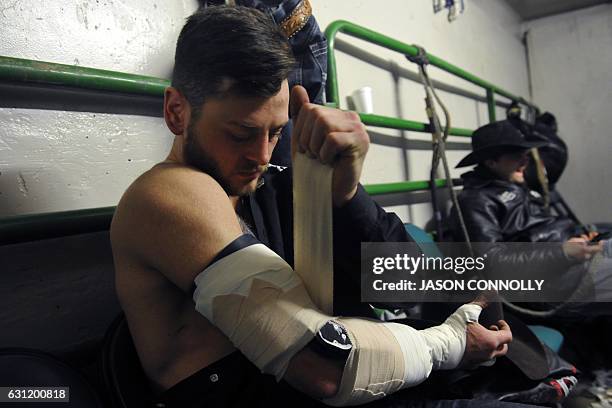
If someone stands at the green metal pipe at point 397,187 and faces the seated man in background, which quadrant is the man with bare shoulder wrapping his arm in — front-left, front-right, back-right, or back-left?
back-right

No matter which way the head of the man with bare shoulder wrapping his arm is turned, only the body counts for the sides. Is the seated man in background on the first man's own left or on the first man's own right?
on the first man's own left

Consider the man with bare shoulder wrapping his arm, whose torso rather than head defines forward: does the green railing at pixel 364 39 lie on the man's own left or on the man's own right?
on the man's own left

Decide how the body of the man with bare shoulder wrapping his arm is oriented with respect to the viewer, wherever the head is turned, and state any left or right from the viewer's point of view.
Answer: facing the viewer and to the right of the viewer

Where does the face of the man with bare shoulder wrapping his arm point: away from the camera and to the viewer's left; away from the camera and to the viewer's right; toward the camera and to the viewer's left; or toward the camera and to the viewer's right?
toward the camera and to the viewer's right
